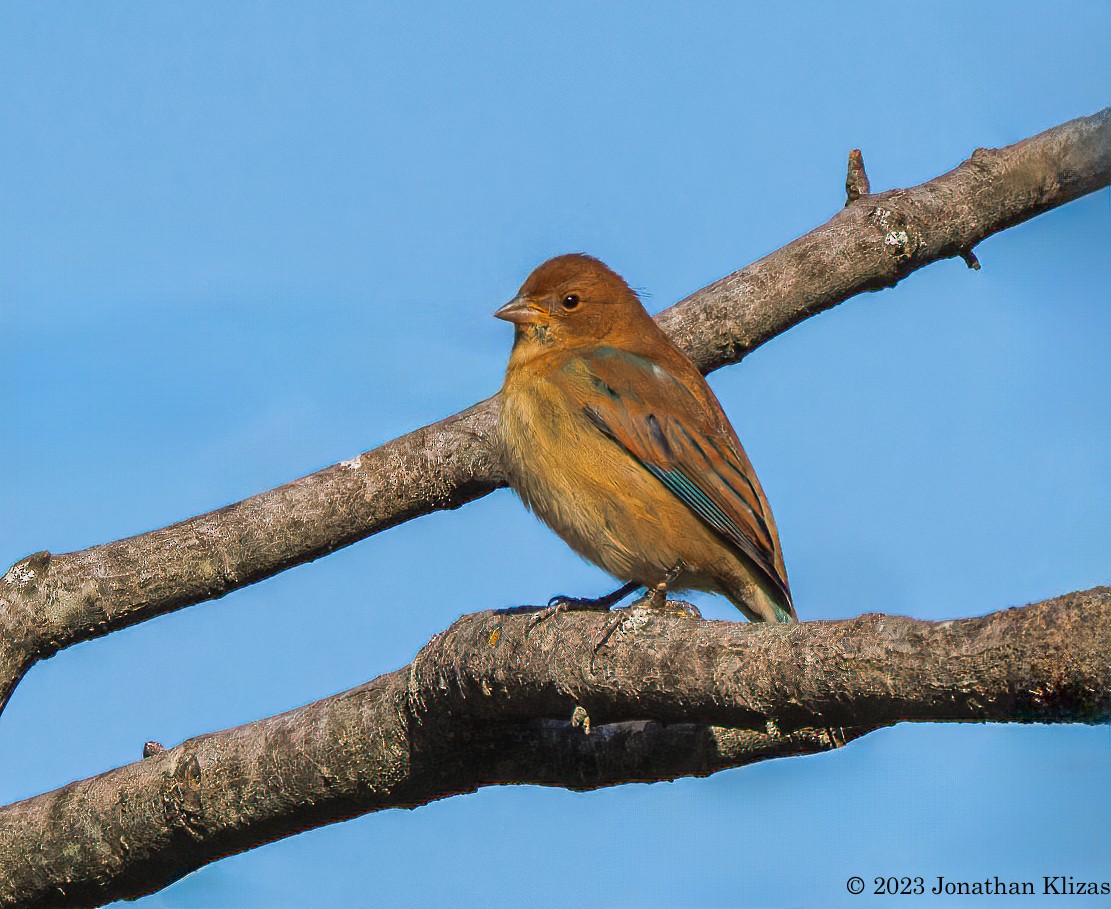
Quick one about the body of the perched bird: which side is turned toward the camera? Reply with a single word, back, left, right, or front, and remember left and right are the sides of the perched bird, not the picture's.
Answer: left
